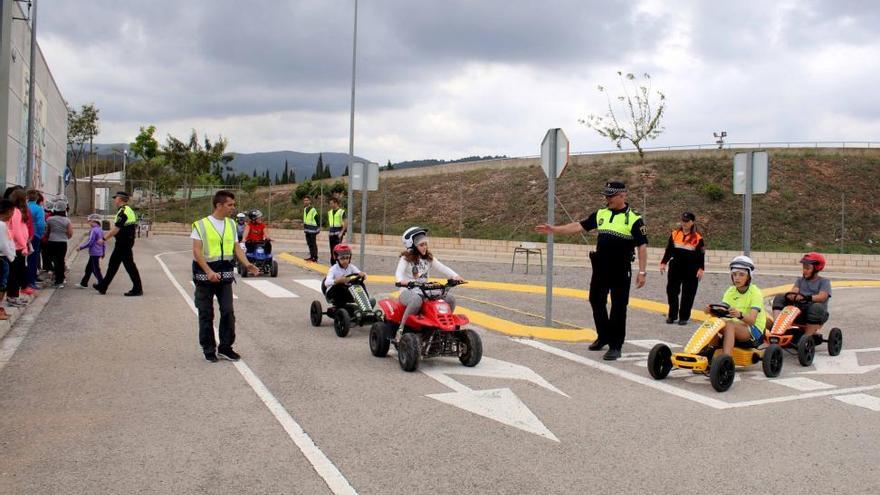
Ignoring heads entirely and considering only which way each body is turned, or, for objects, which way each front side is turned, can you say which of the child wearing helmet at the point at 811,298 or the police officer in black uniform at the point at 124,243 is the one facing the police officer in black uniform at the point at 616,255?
the child wearing helmet

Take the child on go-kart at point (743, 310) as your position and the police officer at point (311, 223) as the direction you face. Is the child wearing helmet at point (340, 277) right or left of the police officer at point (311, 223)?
left

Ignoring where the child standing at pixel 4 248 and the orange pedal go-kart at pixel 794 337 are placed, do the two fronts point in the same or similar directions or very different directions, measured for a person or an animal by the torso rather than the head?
very different directions

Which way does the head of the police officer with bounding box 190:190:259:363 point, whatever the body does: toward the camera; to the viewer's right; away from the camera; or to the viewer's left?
to the viewer's right

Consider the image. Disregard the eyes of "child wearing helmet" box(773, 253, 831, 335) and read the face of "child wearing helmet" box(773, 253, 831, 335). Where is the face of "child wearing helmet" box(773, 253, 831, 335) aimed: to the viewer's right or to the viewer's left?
to the viewer's left

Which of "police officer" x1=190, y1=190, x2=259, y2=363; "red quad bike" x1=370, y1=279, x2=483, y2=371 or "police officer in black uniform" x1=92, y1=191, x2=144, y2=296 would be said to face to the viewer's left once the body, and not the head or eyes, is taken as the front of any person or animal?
the police officer in black uniform

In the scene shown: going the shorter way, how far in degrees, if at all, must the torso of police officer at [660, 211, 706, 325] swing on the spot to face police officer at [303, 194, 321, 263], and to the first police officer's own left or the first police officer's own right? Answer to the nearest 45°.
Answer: approximately 135° to the first police officer's own right

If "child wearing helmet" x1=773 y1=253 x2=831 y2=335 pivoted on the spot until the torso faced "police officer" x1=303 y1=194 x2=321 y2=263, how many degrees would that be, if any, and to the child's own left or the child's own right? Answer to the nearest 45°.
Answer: approximately 90° to the child's own right

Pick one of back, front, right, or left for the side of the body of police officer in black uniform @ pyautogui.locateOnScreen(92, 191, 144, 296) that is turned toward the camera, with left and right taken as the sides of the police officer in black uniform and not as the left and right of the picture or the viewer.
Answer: left

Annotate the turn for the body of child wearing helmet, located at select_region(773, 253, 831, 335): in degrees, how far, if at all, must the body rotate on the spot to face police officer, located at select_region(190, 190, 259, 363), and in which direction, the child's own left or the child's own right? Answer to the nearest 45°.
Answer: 0° — they already face them

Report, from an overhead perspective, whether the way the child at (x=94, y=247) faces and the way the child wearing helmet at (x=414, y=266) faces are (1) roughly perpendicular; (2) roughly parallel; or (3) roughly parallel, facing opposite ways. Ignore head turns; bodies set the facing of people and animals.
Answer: roughly perpendicular

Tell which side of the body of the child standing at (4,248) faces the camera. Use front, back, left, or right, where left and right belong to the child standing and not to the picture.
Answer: right
